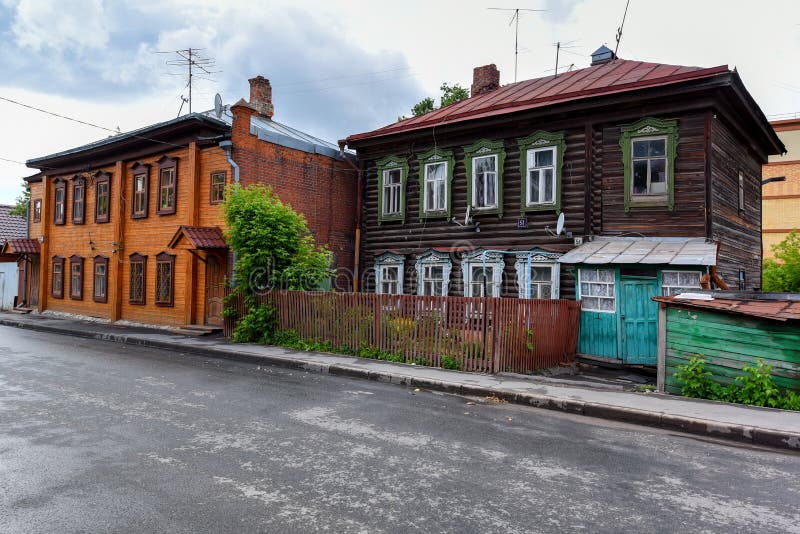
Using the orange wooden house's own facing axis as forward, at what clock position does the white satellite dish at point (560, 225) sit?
The white satellite dish is roughly at 9 o'clock from the orange wooden house.

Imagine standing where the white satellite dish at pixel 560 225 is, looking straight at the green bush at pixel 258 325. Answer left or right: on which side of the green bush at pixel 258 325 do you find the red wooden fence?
left

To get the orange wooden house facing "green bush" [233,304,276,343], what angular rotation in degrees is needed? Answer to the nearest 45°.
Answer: approximately 45° to its left

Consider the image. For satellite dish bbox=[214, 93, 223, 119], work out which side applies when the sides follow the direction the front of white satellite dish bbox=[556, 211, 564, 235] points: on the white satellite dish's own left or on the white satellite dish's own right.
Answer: on the white satellite dish's own right

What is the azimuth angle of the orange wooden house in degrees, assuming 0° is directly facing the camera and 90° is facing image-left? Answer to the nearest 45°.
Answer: approximately 45°

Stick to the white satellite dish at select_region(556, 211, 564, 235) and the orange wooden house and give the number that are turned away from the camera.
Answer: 0

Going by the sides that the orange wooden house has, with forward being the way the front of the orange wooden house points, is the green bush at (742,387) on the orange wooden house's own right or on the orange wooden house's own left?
on the orange wooden house's own left

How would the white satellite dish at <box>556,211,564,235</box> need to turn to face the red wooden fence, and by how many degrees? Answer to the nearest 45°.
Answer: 0° — it already faces it
